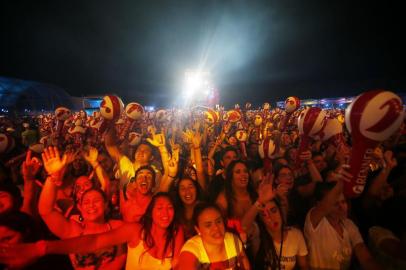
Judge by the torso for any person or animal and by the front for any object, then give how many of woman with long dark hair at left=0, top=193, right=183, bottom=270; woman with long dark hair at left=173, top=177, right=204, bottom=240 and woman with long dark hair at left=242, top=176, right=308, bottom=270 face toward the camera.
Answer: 3

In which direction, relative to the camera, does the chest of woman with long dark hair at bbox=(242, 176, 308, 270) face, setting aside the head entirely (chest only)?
toward the camera

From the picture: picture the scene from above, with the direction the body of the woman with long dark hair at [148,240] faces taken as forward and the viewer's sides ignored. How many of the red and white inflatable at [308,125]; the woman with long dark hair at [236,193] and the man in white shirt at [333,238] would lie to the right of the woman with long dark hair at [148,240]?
0

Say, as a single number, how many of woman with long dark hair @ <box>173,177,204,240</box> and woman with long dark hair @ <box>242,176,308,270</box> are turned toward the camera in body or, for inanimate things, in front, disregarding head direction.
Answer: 2

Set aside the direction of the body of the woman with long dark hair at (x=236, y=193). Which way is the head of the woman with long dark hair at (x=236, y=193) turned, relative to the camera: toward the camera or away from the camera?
toward the camera

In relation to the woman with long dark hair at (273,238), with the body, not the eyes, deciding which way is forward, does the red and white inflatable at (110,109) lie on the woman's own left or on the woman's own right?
on the woman's own right

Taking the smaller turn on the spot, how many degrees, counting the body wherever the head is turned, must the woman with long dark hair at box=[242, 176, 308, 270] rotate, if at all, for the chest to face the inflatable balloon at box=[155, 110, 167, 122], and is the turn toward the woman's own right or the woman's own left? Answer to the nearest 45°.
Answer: approximately 135° to the woman's own right

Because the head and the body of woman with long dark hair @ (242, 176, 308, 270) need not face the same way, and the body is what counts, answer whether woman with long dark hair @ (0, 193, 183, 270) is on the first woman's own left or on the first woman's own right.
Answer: on the first woman's own right

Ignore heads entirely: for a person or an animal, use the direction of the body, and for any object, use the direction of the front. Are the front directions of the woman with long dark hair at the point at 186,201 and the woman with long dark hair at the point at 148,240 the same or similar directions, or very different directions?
same or similar directions

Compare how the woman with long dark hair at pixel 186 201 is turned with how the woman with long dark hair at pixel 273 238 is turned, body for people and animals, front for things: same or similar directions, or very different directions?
same or similar directions

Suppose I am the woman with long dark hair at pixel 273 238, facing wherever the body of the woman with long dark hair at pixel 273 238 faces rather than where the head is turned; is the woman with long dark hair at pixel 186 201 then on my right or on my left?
on my right
